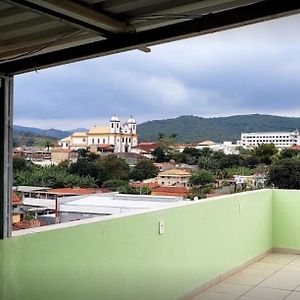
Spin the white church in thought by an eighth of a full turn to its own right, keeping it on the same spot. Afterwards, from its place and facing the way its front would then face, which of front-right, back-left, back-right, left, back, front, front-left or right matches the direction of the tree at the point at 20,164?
front-right

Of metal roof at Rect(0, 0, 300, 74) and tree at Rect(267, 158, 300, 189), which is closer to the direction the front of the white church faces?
the tree

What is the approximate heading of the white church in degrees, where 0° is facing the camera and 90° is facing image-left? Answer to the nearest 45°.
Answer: approximately 315°
